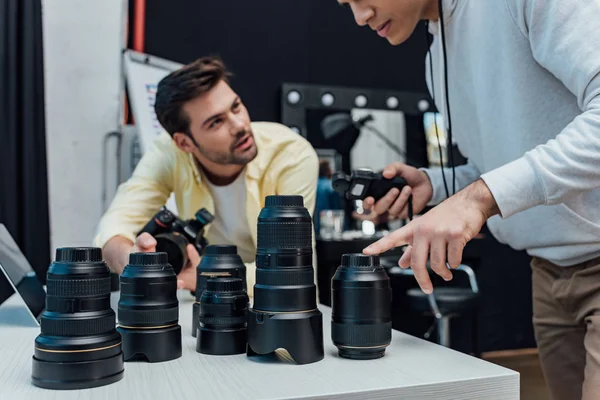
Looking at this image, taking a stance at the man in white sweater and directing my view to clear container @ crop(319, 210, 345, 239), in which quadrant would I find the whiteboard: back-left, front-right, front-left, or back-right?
front-left

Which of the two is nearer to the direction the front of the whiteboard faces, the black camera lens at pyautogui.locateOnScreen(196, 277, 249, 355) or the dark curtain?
the black camera lens

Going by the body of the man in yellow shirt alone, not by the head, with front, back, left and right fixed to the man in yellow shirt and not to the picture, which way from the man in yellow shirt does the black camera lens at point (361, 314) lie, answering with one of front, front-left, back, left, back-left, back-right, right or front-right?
front

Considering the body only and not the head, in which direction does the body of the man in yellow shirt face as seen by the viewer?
toward the camera

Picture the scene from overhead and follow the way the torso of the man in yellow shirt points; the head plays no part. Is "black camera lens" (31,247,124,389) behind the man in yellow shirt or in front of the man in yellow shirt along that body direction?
in front

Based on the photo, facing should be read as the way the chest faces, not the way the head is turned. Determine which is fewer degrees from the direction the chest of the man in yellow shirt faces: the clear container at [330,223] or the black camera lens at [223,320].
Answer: the black camera lens

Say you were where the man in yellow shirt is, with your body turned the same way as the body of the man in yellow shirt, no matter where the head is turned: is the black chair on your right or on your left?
on your left

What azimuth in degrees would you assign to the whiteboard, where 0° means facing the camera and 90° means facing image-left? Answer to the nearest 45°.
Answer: approximately 315°

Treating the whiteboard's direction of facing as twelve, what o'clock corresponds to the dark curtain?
The dark curtain is roughly at 4 o'clock from the whiteboard.

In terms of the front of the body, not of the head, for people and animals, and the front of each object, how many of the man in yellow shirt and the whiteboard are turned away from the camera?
0

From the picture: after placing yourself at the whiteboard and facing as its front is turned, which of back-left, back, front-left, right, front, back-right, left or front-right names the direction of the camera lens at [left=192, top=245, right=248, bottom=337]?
front-right

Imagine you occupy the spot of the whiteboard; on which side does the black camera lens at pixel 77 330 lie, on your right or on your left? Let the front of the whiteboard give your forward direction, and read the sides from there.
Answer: on your right

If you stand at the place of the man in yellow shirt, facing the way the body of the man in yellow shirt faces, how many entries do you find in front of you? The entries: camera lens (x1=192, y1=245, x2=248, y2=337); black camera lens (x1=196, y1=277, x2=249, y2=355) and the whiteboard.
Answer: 2

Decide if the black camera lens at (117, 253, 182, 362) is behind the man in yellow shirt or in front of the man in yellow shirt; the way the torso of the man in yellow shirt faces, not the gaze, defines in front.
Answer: in front

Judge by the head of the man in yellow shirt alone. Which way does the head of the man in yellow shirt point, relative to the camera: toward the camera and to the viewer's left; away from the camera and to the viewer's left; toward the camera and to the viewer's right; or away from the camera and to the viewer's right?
toward the camera and to the viewer's right
